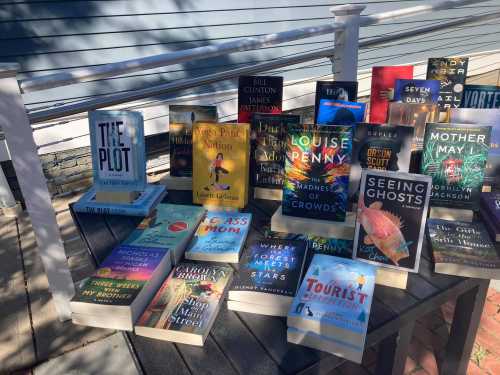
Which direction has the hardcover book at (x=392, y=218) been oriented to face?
toward the camera

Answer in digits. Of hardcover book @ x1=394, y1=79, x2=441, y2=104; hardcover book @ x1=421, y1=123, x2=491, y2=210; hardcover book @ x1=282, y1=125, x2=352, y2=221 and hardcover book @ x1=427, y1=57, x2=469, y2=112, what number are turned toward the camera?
4

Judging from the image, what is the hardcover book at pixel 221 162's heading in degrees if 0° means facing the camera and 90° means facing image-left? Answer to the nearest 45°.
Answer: approximately 0°

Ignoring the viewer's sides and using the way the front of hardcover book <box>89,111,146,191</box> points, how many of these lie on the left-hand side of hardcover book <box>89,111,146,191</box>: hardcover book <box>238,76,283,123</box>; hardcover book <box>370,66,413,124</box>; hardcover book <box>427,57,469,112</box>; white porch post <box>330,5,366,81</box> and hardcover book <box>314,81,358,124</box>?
5

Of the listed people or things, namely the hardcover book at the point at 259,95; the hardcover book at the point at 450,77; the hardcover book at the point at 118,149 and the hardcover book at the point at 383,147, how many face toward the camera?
4

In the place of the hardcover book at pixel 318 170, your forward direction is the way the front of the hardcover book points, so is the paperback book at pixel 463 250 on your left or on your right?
on your left

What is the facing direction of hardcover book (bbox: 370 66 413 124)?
toward the camera

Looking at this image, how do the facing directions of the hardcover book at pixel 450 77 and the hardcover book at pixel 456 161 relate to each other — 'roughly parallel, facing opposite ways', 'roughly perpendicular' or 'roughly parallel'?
roughly parallel

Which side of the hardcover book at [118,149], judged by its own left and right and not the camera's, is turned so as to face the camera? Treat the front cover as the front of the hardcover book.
front

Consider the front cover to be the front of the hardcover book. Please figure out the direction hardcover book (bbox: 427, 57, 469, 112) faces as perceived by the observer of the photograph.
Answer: facing the viewer
